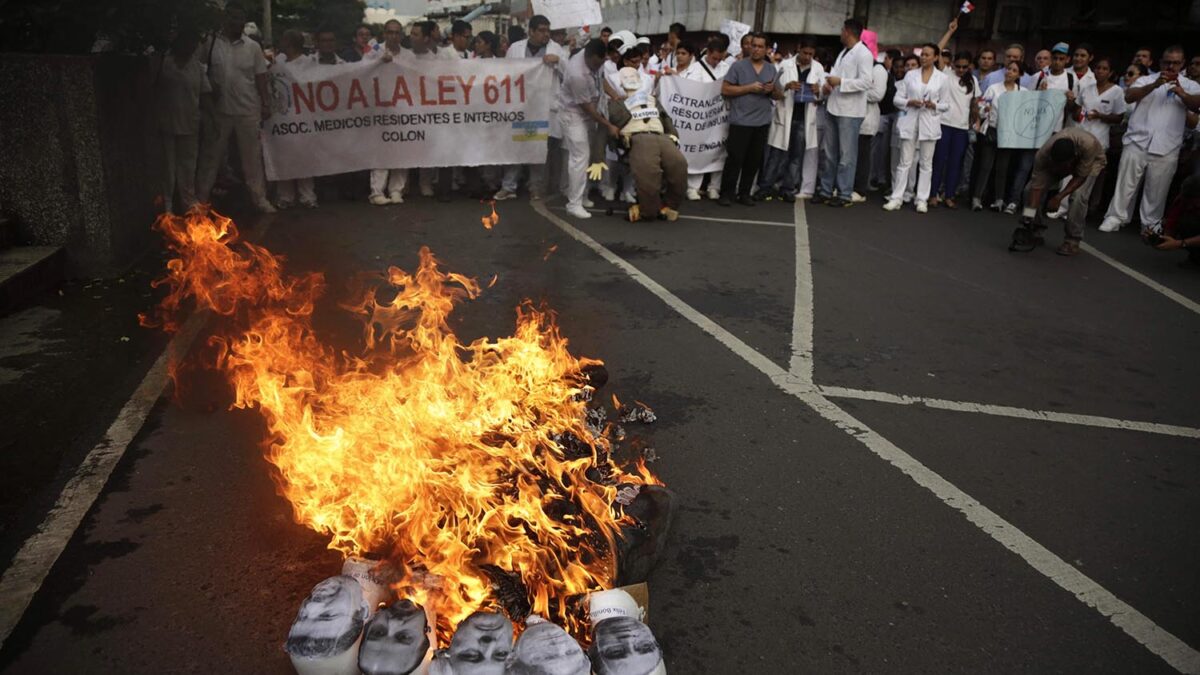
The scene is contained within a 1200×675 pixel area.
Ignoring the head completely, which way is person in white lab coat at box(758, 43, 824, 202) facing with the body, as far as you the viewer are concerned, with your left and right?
facing the viewer

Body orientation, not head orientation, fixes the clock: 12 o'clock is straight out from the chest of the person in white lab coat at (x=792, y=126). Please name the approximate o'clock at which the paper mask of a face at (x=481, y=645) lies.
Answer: The paper mask of a face is roughly at 12 o'clock from the person in white lab coat.

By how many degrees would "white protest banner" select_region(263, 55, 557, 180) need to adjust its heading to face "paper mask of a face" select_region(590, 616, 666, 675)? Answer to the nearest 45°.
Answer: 0° — it already faces it

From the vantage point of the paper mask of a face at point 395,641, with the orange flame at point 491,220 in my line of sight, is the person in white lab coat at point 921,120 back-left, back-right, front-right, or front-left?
front-right

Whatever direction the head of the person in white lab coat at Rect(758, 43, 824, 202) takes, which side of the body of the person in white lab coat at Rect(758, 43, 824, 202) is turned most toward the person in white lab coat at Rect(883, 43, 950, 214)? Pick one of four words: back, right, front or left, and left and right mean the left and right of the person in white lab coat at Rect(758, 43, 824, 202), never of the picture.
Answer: left

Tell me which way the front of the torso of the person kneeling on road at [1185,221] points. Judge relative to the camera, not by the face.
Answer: to the viewer's left

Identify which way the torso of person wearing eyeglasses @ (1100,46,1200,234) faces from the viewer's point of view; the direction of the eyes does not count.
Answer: toward the camera

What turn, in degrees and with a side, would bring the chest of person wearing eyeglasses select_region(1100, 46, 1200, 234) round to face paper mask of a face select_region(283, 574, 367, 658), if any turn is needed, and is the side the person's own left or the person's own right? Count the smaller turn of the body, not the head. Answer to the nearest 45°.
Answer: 0° — they already face it

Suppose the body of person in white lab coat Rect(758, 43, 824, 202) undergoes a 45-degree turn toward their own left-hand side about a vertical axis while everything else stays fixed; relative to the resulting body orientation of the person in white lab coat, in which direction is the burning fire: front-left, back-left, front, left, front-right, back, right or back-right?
front-right

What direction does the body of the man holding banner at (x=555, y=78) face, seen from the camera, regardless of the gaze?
toward the camera

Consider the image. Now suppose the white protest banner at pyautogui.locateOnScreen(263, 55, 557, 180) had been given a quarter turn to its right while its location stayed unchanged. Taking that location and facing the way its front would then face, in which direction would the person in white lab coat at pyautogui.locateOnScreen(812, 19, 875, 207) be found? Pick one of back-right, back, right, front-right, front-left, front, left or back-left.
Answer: back

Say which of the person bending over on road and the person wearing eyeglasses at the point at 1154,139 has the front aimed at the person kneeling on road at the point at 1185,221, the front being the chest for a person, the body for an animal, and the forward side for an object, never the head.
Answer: the person wearing eyeglasses

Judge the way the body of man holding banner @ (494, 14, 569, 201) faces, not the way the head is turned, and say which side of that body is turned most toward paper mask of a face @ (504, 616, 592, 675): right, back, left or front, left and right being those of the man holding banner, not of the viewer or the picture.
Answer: front

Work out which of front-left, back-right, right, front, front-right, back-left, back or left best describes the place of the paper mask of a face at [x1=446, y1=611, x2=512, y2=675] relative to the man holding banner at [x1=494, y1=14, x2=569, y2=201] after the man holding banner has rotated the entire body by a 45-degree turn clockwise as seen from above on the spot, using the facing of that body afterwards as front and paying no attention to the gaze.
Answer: front-left
